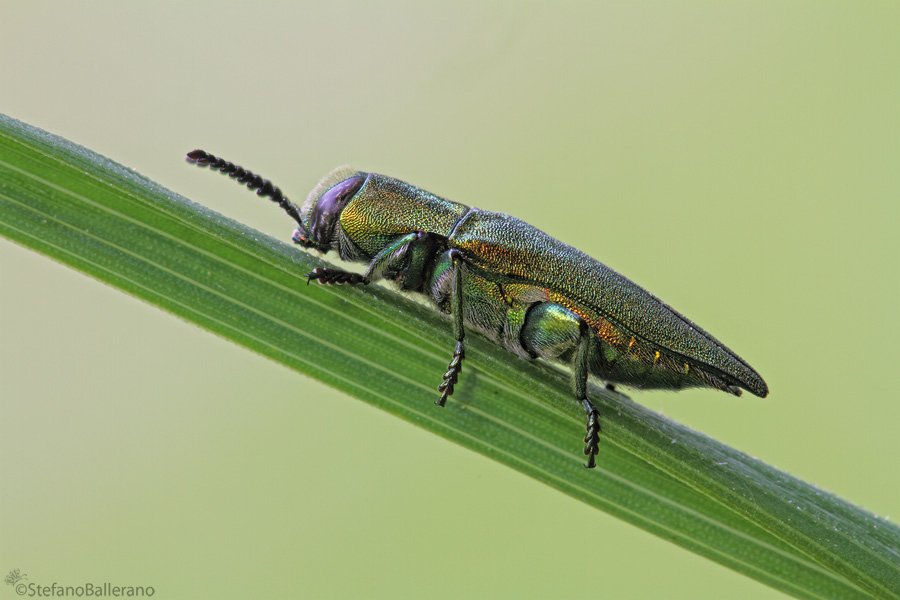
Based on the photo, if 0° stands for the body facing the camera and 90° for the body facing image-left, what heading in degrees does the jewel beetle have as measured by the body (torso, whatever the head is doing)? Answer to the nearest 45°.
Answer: approximately 90°
